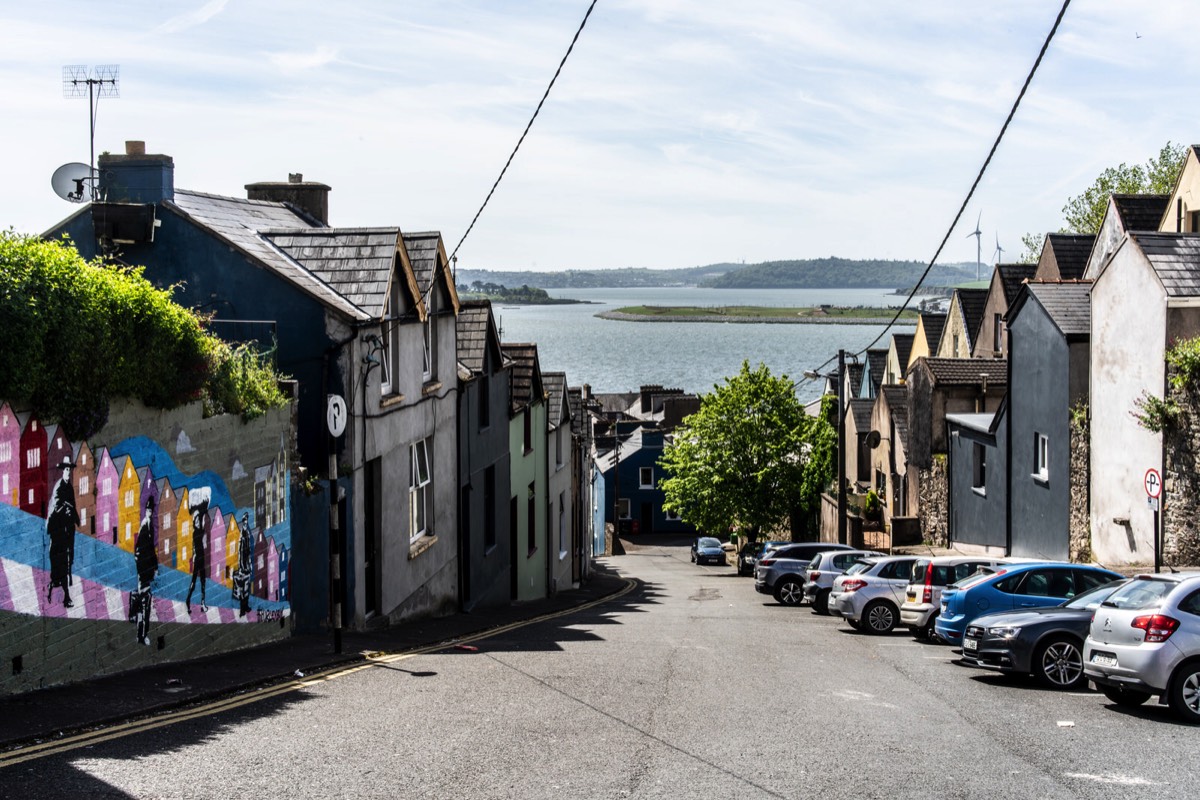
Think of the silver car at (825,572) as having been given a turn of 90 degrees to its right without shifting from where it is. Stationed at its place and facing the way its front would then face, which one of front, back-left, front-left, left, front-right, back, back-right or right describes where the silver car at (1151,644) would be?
front-right

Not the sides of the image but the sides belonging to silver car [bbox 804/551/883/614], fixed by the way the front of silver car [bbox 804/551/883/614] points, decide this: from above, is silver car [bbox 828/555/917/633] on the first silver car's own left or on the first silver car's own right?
on the first silver car's own right

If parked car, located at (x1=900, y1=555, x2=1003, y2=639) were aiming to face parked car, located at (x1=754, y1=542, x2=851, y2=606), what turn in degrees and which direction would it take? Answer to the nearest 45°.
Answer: approximately 45° to its left

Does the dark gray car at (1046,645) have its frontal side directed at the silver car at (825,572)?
no

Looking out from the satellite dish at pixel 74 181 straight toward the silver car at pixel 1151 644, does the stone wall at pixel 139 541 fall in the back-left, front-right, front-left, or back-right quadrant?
front-right

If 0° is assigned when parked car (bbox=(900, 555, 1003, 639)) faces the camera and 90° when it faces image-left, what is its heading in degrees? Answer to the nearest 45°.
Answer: approximately 225°

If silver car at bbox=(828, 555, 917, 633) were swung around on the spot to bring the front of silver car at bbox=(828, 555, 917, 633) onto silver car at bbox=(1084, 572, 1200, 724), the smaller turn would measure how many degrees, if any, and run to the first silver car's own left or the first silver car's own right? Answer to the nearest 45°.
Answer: approximately 135° to the first silver car's own right

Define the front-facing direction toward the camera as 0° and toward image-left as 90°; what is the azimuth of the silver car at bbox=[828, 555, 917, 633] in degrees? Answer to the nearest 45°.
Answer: approximately 225°

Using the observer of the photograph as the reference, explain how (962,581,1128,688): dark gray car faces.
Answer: facing the viewer and to the left of the viewer

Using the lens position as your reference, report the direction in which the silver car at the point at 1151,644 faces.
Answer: facing away from the viewer and to the right of the viewer

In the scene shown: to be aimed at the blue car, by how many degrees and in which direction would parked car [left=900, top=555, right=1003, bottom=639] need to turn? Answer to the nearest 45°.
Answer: approximately 135° to its right

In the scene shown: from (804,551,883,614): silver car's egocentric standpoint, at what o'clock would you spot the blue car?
The blue car is roughly at 4 o'clock from the silver car.

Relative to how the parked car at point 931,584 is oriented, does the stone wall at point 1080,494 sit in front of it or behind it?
in front
